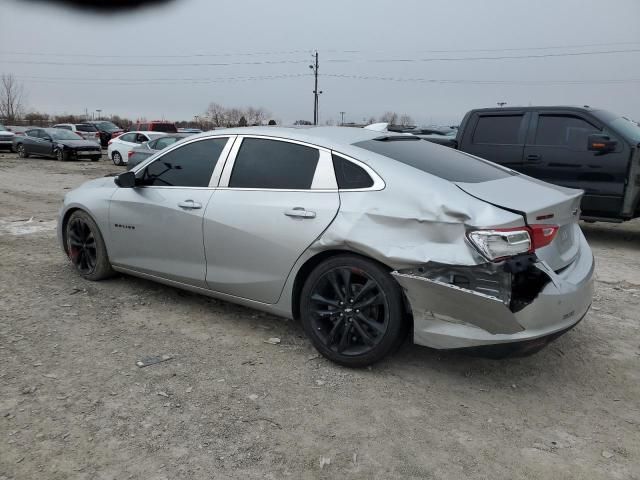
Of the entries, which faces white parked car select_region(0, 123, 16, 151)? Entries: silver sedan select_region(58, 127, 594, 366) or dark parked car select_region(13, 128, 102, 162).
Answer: the silver sedan

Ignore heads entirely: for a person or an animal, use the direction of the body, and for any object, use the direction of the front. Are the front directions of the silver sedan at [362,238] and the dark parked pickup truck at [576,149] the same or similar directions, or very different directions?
very different directions

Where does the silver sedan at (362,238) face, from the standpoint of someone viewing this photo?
facing away from the viewer and to the left of the viewer

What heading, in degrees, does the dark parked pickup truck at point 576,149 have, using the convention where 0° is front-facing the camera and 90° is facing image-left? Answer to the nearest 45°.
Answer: approximately 315°

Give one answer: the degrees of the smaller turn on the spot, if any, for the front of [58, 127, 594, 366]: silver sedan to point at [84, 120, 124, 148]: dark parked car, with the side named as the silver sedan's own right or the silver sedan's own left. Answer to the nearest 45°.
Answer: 0° — it already faces it

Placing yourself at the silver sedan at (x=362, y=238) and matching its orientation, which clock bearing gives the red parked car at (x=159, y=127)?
The red parked car is roughly at 1 o'clock from the silver sedan.

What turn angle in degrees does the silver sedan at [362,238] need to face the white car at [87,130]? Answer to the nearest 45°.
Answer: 0° — it already faces it

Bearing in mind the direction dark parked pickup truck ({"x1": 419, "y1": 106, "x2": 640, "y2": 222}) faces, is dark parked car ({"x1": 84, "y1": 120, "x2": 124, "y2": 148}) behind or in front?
behind

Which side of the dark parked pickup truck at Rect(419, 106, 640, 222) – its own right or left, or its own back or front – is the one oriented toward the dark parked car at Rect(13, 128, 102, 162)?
back

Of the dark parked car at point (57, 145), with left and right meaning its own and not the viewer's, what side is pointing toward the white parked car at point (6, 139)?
back

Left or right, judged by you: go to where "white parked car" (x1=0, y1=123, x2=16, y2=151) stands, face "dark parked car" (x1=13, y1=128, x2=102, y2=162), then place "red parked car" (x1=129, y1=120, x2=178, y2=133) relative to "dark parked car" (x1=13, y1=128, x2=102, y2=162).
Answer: left

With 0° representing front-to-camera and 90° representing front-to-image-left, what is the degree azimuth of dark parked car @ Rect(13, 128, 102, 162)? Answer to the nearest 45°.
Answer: approximately 315°

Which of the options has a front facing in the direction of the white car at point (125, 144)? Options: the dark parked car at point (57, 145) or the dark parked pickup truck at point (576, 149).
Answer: the dark parked car at point (57, 145)

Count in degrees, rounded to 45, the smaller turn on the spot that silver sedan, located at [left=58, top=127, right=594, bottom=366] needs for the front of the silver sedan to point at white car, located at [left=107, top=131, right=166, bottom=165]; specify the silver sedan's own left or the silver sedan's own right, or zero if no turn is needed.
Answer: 0° — it already faces it
